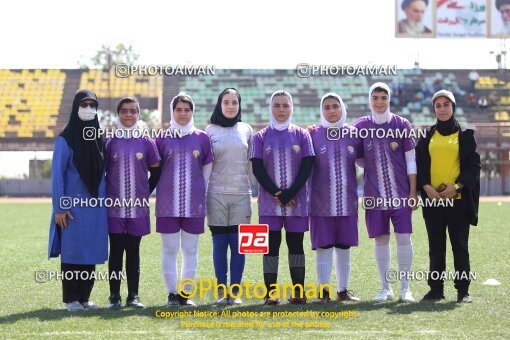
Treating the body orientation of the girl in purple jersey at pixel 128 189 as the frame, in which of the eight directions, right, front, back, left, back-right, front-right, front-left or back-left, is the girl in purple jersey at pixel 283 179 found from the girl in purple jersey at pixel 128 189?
left

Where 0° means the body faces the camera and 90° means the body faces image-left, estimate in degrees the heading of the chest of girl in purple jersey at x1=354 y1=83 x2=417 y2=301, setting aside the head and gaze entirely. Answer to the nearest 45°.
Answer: approximately 0°

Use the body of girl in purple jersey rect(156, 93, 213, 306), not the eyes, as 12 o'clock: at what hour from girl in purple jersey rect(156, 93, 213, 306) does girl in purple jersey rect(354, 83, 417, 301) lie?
girl in purple jersey rect(354, 83, 417, 301) is roughly at 9 o'clock from girl in purple jersey rect(156, 93, 213, 306).

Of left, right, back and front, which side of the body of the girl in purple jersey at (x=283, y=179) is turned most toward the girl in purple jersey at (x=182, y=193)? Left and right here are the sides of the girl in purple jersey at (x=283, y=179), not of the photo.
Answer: right

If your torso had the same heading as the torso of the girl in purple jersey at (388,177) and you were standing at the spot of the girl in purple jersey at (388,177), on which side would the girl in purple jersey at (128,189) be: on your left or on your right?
on your right

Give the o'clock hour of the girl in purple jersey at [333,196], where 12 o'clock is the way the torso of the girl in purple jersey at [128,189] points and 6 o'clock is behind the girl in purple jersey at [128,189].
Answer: the girl in purple jersey at [333,196] is roughly at 9 o'clock from the girl in purple jersey at [128,189].

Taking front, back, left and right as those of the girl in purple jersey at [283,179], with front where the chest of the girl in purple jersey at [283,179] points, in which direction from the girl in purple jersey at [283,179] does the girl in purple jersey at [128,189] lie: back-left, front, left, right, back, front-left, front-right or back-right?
right

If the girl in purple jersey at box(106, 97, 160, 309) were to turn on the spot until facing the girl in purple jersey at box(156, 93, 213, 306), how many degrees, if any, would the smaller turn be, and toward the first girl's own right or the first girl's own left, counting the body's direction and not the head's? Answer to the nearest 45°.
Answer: approximately 90° to the first girl's own left
